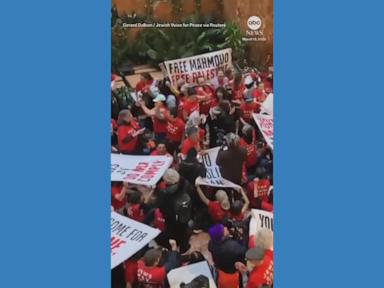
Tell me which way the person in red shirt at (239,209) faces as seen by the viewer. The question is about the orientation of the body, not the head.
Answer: away from the camera

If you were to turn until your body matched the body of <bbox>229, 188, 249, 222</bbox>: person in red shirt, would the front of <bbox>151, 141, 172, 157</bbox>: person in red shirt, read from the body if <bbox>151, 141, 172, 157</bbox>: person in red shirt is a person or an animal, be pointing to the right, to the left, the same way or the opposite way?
the opposite way

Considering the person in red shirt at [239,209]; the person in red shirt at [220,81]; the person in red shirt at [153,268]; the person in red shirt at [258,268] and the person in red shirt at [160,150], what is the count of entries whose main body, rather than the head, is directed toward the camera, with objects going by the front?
2
